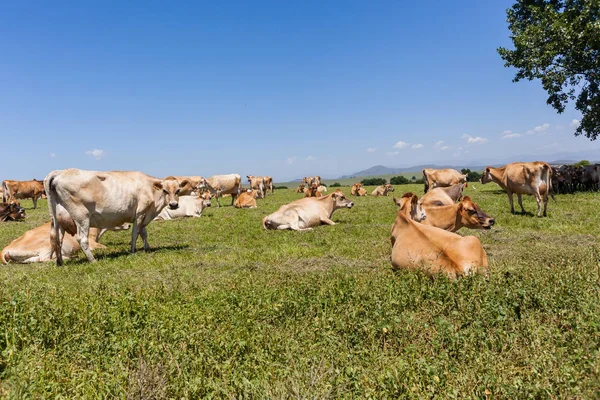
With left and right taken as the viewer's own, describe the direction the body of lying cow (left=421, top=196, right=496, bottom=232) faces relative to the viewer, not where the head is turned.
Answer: facing to the right of the viewer

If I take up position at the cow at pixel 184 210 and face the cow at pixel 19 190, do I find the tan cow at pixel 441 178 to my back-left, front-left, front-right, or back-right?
back-right

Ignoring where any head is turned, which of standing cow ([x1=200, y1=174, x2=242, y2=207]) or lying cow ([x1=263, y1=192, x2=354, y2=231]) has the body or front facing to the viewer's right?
the lying cow

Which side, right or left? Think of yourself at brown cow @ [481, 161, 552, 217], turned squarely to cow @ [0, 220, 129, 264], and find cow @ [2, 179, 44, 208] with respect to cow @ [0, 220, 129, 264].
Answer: right

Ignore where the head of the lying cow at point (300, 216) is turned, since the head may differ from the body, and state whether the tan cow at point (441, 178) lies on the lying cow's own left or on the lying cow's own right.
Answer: on the lying cow's own left

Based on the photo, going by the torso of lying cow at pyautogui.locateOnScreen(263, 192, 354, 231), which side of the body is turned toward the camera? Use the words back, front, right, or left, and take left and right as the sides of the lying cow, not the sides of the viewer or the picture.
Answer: right
